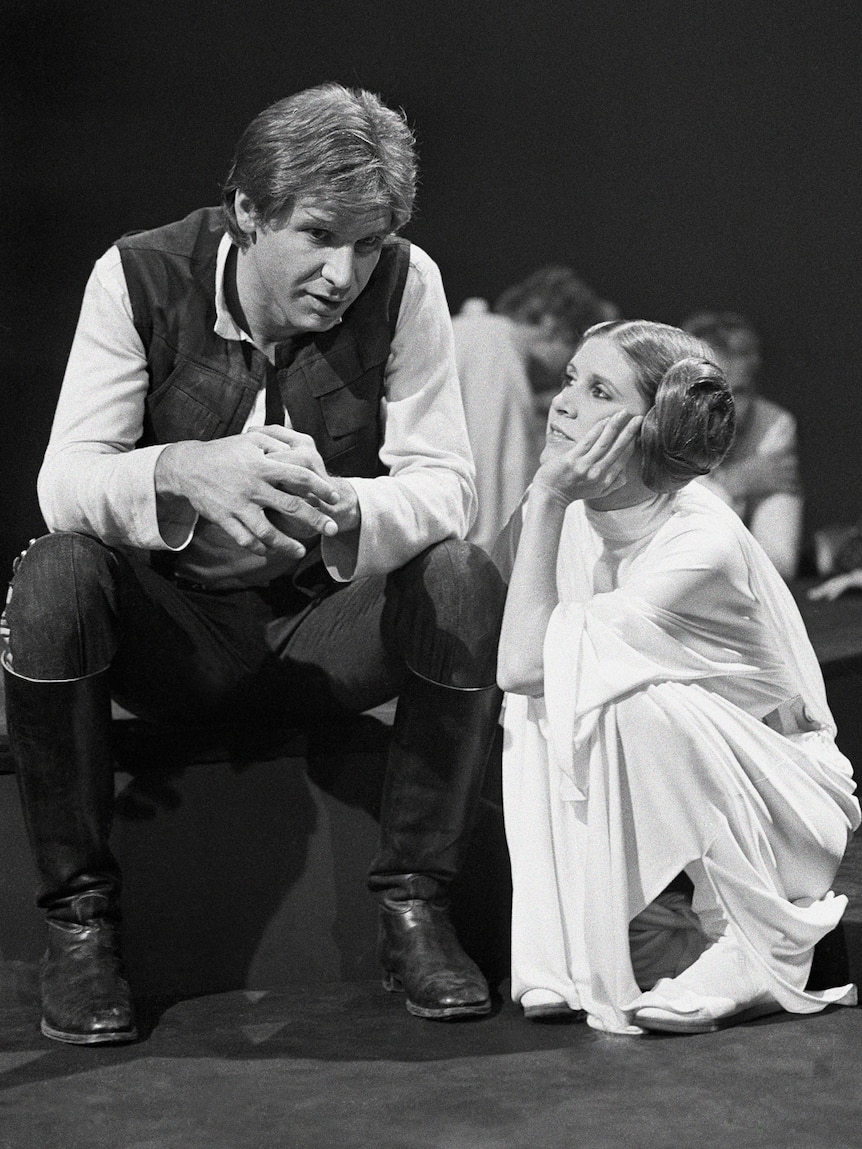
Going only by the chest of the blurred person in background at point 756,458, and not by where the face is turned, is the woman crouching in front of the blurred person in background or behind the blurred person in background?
in front

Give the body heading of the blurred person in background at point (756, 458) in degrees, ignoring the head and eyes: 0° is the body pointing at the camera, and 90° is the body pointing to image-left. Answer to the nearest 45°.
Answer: approximately 45°

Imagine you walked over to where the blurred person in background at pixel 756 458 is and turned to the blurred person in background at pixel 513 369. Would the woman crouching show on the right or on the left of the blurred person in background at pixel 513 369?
left
